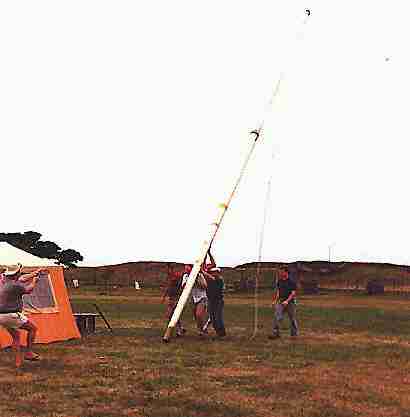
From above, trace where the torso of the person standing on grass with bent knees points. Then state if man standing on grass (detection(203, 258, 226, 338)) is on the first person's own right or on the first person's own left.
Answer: on the first person's own left

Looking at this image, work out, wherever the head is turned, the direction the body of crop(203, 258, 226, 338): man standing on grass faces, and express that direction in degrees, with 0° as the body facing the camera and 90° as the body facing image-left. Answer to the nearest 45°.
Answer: approximately 90°

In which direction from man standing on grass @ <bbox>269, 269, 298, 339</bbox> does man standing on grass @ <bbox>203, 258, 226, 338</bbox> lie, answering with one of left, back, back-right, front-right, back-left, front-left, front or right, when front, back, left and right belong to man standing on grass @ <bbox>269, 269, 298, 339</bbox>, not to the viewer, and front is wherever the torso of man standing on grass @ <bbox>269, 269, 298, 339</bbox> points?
front-right

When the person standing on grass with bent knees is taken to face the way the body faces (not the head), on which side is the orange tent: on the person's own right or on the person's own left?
on the person's own left

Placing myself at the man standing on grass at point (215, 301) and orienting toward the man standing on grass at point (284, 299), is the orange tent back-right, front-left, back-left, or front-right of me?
back-right

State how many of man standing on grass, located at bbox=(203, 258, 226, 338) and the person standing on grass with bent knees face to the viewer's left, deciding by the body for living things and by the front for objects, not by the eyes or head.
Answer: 1

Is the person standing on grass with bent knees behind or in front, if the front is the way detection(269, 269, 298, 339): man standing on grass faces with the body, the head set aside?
in front

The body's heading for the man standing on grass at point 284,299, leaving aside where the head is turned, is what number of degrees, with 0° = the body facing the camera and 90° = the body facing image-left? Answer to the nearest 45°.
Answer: approximately 45°

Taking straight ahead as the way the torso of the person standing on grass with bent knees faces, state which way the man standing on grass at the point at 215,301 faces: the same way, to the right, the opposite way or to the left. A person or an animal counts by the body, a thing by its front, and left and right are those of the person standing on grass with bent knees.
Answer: the opposite way

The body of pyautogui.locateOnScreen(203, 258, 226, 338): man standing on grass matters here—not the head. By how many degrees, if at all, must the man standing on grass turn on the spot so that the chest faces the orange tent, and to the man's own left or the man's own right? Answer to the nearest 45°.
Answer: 0° — they already face it

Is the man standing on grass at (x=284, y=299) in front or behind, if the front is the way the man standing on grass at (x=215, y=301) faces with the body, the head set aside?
behind

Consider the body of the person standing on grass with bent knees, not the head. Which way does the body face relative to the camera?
to the viewer's right

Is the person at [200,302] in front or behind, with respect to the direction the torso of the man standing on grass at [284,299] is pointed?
in front

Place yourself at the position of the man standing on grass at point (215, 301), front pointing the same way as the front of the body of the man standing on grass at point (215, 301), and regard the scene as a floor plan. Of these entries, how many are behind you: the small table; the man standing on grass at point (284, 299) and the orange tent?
1

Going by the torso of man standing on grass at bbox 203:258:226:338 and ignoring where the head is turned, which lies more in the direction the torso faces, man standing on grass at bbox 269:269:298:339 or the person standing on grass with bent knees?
the person standing on grass with bent knees
